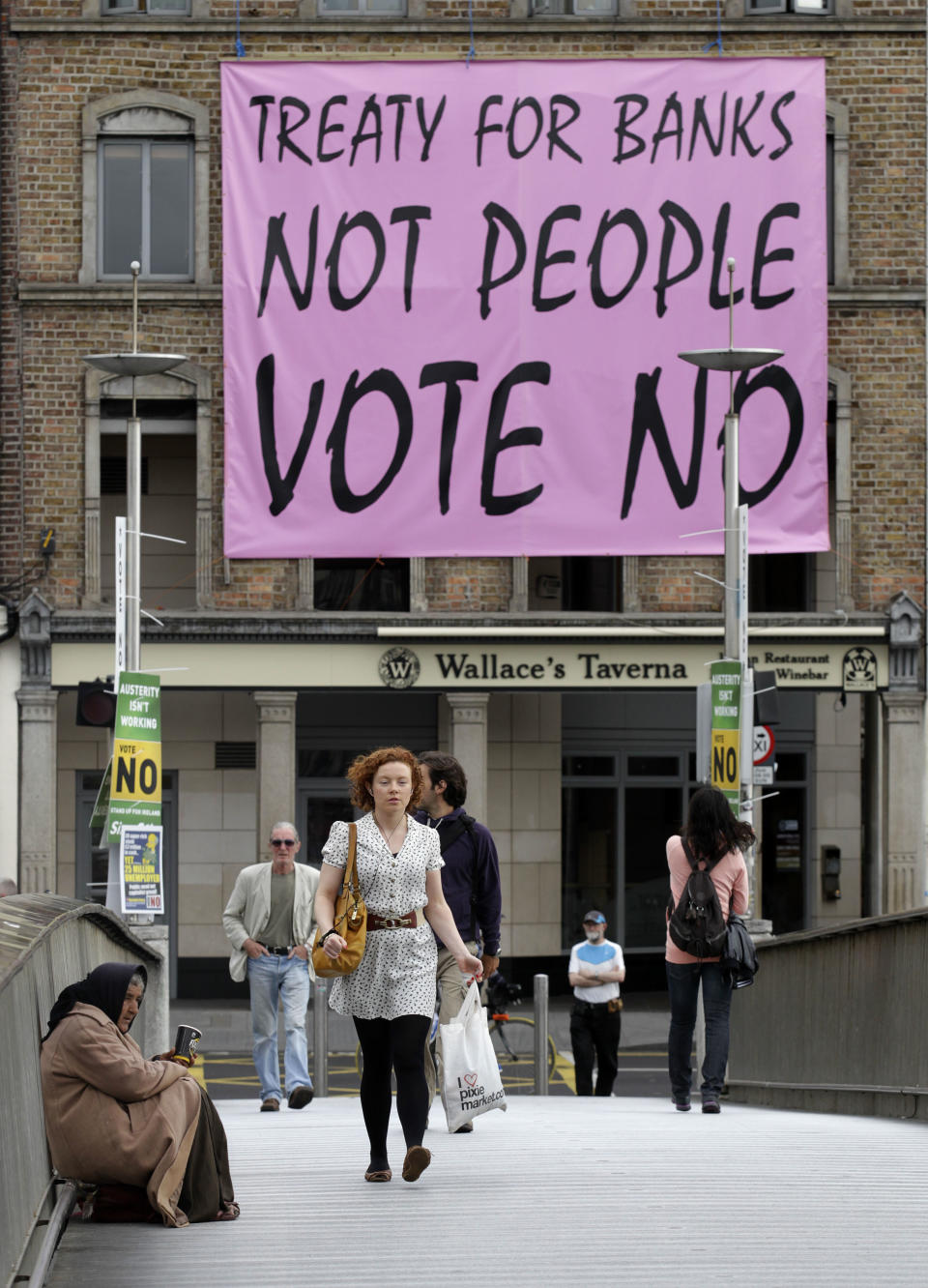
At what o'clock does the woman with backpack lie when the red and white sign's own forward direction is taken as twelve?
The woman with backpack is roughly at 12 o'clock from the red and white sign.

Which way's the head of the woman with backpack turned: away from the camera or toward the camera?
away from the camera

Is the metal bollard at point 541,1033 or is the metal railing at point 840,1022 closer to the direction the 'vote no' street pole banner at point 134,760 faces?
the metal railing

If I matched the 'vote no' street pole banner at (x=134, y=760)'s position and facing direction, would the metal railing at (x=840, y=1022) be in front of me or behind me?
in front

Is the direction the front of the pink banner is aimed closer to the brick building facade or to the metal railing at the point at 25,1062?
the metal railing

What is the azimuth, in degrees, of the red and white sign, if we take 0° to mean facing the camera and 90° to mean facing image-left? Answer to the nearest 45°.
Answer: approximately 0°

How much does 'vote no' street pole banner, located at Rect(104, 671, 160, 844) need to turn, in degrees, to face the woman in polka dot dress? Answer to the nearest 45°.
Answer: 0° — it already faces them

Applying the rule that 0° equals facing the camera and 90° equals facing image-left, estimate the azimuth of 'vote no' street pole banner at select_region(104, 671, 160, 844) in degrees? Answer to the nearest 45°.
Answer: approximately 0°

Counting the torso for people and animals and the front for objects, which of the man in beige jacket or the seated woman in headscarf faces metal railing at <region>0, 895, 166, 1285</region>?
the man in beige jacket

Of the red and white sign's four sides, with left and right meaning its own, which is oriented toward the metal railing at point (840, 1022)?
front

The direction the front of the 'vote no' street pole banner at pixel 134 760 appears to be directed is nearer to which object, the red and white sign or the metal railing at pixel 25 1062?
the metal railing

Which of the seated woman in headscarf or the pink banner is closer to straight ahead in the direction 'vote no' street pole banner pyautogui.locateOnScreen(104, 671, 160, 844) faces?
the seated woman in headscarf

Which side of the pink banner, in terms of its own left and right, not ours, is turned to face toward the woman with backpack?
front

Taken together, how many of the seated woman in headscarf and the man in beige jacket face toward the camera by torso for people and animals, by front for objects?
1

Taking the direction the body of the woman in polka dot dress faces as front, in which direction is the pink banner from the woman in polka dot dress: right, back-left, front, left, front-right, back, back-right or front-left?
back

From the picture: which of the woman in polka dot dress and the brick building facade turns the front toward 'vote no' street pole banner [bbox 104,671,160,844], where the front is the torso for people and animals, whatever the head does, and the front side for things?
the brick building facade
